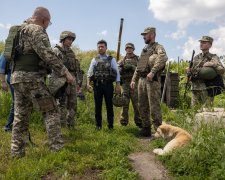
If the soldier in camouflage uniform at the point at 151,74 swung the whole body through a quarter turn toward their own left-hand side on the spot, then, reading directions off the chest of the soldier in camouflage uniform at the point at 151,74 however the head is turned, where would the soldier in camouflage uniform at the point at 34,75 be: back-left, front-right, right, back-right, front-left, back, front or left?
right

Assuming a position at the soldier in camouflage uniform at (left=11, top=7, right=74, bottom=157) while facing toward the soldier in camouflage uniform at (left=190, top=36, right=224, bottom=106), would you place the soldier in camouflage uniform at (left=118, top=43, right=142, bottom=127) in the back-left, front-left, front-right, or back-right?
front-left

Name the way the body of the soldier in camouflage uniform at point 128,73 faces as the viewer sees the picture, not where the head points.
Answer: toward the camera

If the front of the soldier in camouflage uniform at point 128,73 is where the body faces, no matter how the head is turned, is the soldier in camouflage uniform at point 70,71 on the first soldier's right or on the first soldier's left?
on the first soldier's right

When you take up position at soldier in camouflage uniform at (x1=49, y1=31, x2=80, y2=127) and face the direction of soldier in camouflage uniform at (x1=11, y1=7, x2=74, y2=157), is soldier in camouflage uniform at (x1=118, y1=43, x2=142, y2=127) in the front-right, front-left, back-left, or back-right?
back-left

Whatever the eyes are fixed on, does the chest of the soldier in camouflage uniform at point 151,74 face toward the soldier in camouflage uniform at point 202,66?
no

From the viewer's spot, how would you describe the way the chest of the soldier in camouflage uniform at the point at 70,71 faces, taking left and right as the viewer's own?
facing the viewer and to the right of the viewer

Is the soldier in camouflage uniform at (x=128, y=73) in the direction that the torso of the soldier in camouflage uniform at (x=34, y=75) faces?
yes

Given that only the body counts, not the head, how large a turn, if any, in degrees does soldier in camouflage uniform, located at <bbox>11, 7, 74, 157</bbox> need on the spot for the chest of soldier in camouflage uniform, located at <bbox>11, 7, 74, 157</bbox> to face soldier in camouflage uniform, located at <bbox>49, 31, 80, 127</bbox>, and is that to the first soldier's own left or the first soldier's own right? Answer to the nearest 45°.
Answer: approximately 45° to the first soldier's own left

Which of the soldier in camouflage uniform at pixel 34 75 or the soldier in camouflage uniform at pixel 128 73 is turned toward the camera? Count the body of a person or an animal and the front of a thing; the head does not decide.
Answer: the soldier in camouflage uniform at pixel 128 73

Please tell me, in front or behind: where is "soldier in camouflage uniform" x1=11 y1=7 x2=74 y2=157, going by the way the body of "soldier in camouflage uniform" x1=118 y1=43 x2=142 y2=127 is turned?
in front

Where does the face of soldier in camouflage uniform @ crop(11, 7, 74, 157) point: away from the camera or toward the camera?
away from the camera

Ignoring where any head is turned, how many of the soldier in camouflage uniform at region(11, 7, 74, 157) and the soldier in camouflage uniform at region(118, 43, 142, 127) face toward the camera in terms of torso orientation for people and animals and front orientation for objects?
1

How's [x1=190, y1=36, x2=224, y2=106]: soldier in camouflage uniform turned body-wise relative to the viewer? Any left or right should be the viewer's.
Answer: facing the viewer and to the left of the viewer

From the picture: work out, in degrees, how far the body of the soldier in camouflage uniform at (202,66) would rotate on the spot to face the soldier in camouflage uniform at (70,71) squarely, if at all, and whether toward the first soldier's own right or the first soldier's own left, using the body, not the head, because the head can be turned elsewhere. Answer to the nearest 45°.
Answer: approximately 45° to the first soldier's own right

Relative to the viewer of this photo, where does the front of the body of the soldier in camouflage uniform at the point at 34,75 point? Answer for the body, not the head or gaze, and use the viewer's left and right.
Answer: facing away from the viewer and to the right of the viewer
